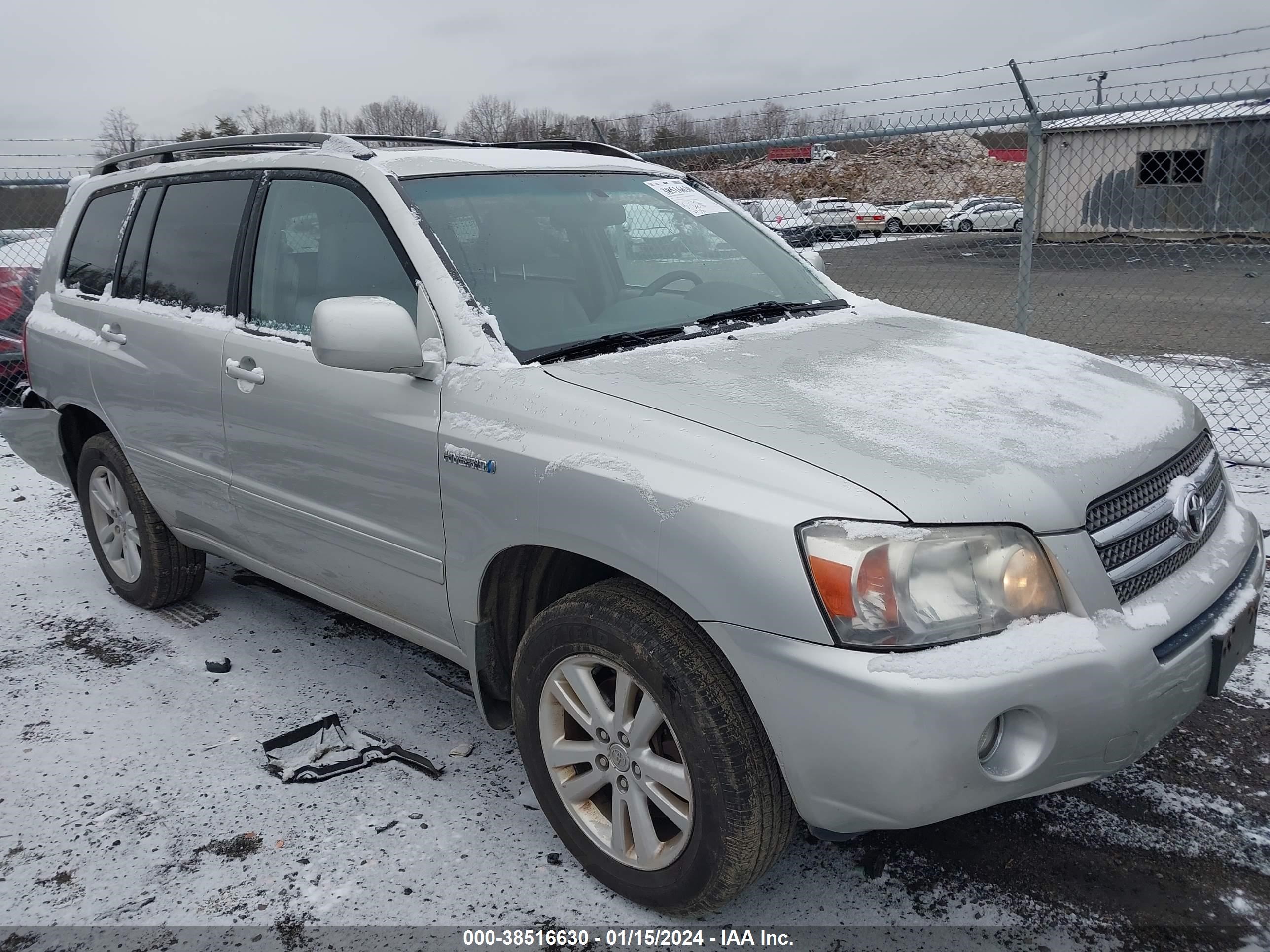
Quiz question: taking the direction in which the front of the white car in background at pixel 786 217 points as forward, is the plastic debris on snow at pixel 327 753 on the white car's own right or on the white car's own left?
on the white car's own right

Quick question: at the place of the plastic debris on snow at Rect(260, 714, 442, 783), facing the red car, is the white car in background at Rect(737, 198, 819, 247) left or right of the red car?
right

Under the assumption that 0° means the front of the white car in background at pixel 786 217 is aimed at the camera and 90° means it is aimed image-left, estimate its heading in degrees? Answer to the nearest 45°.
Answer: approximately 315°

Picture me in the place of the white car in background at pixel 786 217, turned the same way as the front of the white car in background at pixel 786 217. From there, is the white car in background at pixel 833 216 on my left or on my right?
on my left

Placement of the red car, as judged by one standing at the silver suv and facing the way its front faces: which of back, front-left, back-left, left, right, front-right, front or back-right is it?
back

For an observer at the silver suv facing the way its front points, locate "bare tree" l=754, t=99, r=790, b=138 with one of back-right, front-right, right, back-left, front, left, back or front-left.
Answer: back-left

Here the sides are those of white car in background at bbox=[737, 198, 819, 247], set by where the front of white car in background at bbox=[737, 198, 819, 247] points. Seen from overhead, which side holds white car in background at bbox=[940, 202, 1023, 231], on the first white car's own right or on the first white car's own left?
on the first white car's own left

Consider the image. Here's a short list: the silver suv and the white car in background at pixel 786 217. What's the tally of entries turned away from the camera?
0

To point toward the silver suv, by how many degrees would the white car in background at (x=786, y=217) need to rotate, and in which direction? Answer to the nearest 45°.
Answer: approximately 45° to its right

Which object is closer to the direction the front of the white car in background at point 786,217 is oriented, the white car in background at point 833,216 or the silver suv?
the silver suv

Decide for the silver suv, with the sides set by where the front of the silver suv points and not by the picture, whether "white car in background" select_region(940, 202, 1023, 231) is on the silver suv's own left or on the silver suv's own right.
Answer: on the silver suv's own left

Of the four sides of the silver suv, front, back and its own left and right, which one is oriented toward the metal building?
left
